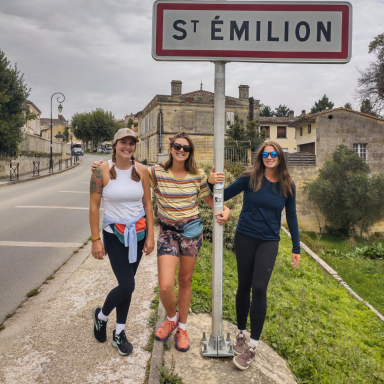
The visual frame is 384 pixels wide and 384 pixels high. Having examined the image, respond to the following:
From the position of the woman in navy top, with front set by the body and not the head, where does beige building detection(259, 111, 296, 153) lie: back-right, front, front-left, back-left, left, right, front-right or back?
back

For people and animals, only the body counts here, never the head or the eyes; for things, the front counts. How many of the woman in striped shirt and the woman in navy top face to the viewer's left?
0

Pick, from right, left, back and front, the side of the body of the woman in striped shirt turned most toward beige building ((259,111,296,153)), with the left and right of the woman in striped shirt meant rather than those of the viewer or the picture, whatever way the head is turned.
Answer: back

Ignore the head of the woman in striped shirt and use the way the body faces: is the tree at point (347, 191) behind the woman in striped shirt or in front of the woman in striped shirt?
behind
